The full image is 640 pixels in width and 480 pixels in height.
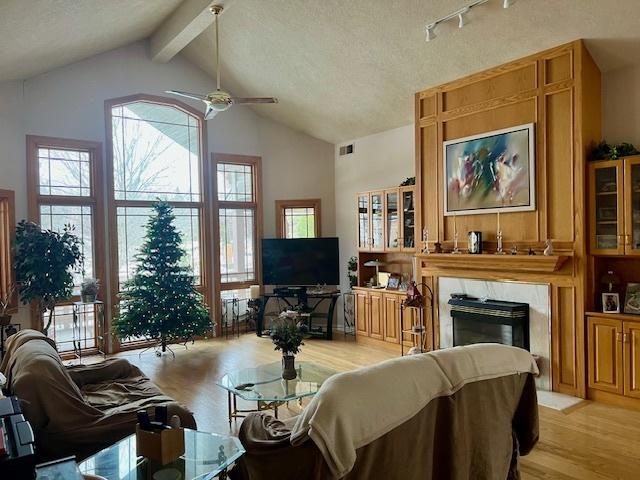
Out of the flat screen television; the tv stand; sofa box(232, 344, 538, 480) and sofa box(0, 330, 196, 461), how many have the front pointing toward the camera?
2

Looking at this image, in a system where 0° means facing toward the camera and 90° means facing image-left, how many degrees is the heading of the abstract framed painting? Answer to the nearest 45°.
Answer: approximately 45°

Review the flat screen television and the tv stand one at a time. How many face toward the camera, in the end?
2

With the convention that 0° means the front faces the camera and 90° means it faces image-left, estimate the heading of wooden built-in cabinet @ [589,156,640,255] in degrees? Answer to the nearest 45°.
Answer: approximately 45°

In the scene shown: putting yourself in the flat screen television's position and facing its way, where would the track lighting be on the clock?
The track lighting is roughly at 11 o'clock from the flat screen television.

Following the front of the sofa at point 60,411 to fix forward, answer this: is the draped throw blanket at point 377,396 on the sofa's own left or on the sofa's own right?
on the sofa's own right
